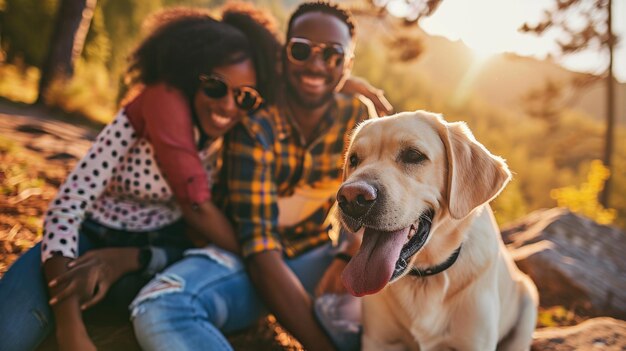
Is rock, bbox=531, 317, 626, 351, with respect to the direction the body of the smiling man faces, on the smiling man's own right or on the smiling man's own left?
on the smiling man's own left

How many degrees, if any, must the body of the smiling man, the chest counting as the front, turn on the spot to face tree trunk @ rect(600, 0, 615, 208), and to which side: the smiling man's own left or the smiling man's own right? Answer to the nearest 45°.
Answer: approximately 135° to the smiling man's own left

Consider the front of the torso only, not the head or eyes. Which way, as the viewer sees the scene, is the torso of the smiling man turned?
toward the camera

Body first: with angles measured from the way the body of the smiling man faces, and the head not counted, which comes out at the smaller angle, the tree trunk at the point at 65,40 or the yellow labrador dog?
the yellow labrador dog

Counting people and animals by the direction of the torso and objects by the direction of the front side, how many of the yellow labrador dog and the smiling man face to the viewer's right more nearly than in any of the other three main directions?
0

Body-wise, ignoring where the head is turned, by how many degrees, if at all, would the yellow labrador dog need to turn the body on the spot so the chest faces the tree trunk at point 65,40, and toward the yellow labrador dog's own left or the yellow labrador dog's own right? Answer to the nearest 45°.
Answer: approximately 90° to the yellow labrador dog's own right

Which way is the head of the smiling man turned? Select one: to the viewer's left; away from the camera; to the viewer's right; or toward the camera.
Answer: toward the camera

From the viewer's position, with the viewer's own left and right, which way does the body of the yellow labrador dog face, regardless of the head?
facing the viewer and to the left of the viewer

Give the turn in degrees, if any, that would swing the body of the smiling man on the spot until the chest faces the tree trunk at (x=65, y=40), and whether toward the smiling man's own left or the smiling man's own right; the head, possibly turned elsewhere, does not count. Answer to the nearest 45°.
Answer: approximately 135° to the smiling man's own right
